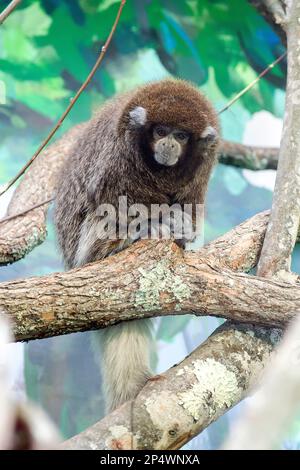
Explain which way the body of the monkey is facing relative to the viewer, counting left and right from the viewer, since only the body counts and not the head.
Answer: facing the viewer and to the right of the viewer

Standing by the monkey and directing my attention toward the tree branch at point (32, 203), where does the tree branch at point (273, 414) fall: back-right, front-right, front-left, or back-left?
back-left

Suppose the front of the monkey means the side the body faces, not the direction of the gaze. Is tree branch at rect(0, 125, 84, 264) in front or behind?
behind
